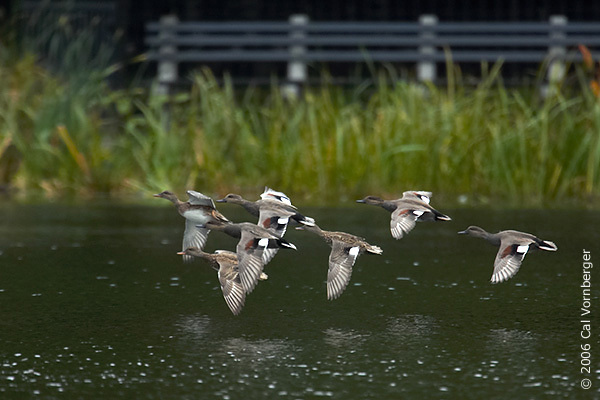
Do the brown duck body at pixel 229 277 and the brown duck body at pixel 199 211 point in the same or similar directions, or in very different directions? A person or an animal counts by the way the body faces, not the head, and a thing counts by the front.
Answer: same or similar directions

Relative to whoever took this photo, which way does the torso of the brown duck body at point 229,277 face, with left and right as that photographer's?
facing to the left of the viewer

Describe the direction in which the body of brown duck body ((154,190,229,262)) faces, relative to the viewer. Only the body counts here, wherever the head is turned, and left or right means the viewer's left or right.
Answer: facing to the left of the viewer

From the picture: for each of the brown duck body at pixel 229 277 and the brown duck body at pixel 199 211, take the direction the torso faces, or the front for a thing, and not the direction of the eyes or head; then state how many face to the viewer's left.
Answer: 2

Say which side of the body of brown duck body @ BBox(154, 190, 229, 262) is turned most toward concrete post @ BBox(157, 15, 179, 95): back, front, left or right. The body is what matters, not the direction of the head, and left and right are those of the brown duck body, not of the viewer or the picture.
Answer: right

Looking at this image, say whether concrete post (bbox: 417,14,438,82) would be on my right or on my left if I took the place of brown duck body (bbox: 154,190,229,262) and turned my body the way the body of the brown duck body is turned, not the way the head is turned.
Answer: on my right

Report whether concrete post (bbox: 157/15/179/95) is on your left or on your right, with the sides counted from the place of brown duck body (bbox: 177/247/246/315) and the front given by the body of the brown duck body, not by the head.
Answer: on your right

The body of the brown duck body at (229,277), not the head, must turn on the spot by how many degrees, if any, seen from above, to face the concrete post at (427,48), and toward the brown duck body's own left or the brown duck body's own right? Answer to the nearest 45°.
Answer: approximately 90° to the brown duck body's own right
